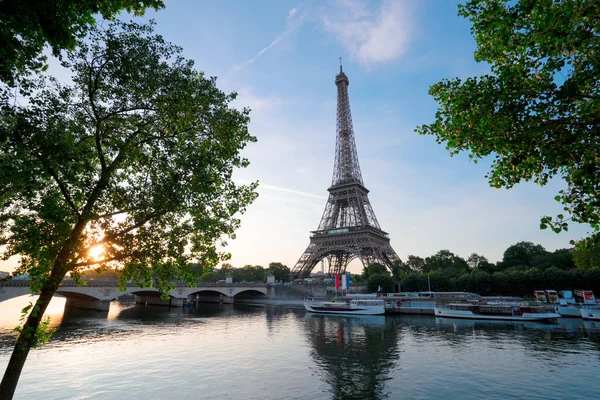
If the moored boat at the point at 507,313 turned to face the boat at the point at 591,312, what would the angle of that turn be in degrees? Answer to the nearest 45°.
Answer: approximately 180°

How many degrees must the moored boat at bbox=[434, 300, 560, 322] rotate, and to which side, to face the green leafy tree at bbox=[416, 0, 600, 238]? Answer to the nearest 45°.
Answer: approximately 90° to its left

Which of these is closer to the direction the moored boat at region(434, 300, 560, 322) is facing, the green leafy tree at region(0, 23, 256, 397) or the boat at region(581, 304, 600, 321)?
the green leafy tree

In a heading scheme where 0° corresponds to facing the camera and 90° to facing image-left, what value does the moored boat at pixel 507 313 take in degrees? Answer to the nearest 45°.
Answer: approximately 90°

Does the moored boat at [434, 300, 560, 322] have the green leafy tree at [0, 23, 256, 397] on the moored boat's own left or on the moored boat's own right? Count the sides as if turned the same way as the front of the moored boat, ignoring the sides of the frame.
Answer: on the moored boat's own left
